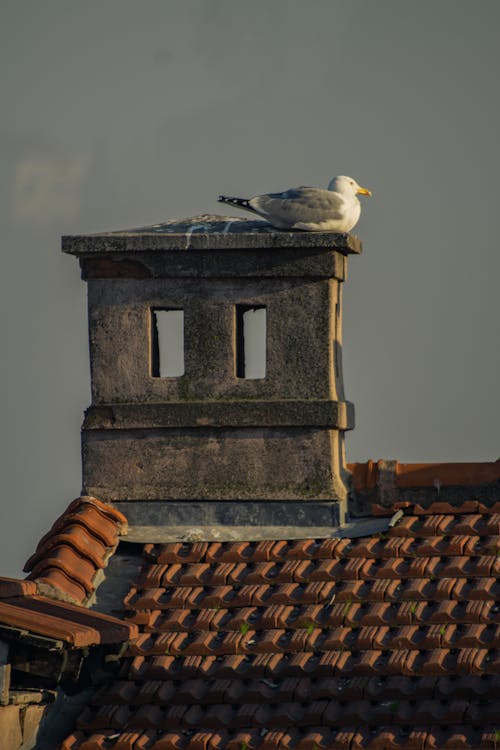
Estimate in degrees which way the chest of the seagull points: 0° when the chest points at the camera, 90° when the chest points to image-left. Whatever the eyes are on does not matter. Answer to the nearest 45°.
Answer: approximately 270°
